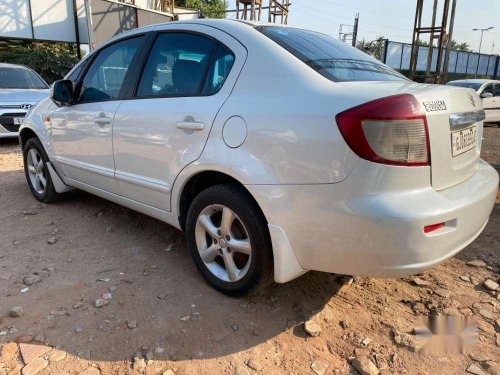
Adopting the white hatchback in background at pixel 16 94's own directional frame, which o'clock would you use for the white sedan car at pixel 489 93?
The white sedan car is roughly at 9 o'clock from the white hatchback in background.

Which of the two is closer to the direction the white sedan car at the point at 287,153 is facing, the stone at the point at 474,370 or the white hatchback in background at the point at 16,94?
the white hatchback in background

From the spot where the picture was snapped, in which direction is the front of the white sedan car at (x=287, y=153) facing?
facing away from the viewer and to the left of the viewer

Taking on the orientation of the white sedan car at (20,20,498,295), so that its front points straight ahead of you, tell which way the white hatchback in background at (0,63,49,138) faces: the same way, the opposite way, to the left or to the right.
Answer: the opposite way

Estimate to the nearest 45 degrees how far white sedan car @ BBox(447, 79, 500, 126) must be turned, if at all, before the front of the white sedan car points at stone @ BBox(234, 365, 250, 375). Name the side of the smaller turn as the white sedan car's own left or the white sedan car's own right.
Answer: approximately 45° to the white sedan car's own left

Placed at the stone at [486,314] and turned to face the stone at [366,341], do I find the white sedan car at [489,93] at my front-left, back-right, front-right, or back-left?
back-right

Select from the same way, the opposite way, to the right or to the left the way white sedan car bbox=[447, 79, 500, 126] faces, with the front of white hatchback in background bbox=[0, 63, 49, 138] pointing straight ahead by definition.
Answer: to the right
